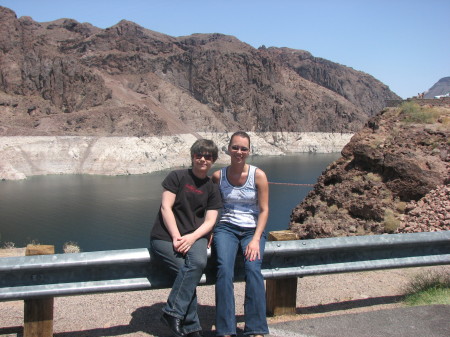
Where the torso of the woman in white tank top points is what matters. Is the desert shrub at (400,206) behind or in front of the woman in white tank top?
behind

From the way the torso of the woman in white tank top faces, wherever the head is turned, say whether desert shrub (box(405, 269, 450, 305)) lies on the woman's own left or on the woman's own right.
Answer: on the woman's own left

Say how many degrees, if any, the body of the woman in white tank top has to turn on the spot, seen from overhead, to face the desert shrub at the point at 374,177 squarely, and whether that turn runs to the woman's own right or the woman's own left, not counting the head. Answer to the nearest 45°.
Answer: approximately 135° to the woman's own left

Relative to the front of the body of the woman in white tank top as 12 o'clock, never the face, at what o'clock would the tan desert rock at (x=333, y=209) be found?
The tan desert rock is roughly at 7 o'clock from the woman in white tank top.

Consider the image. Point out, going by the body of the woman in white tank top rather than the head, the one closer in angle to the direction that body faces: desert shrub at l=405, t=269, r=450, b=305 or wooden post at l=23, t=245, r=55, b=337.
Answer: the wooden post

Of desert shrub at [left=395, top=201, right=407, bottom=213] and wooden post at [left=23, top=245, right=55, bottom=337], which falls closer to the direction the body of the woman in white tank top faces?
the wooden post

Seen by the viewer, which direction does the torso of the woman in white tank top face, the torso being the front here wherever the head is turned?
toward the camera

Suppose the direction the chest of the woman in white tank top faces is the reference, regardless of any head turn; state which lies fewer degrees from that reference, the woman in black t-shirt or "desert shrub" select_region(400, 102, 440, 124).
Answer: the woman in black t-shirt
